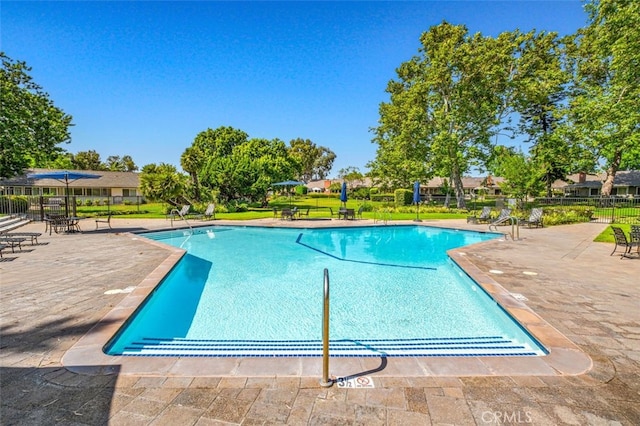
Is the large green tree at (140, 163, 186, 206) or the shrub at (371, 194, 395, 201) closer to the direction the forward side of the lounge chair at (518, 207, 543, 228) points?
the large green tree

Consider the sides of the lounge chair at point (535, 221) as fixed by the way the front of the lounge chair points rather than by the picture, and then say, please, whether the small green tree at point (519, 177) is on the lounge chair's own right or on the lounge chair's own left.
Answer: on the lounge chair's own right

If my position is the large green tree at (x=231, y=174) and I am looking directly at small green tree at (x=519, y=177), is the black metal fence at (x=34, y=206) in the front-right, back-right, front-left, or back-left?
back-right

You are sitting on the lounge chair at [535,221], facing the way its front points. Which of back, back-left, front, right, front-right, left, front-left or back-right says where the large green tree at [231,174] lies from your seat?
front-right

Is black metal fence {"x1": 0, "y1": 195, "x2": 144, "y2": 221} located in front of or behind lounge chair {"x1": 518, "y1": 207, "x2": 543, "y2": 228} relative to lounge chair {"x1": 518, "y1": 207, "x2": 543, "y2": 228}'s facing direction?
in front

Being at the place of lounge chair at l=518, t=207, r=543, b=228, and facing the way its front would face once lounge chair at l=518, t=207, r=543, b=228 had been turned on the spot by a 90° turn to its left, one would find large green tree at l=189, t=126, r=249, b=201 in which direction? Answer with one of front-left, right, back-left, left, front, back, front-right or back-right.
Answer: back-right

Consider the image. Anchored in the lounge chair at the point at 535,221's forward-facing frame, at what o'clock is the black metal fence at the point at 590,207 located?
The black metal fence is roughly at 5 o'clock from the lounge chair.

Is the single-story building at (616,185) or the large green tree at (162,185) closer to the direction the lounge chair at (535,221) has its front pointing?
the large green tree

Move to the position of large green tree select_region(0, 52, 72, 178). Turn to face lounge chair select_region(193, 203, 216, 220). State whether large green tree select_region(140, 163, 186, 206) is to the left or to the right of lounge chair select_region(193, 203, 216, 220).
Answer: left

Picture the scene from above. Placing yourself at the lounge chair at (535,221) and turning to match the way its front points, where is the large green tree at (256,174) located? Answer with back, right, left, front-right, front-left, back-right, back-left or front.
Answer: front-right

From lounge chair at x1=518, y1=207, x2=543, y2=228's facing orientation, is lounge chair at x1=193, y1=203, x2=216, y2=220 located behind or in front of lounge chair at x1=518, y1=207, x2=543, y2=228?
in front

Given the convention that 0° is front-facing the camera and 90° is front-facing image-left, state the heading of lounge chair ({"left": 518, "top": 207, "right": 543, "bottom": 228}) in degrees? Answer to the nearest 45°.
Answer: approximately 45°
